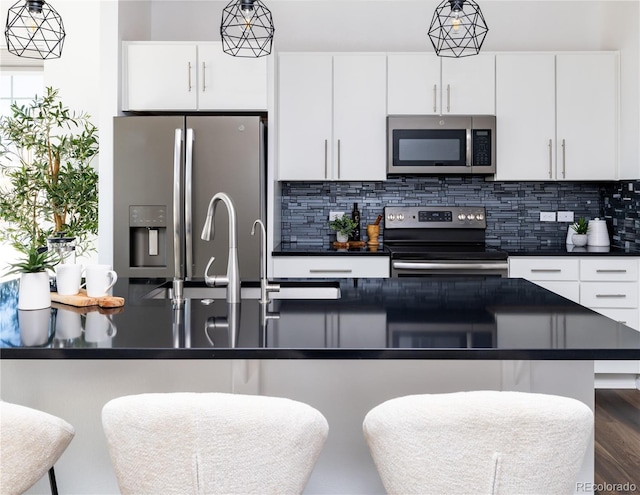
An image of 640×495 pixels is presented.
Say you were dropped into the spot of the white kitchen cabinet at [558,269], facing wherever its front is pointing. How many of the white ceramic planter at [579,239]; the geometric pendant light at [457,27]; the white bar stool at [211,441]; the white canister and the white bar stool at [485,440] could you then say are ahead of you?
3

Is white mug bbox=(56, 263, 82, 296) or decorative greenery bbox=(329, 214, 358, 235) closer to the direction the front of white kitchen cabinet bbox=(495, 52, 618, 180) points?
the white mug

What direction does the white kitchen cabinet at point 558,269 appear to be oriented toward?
toward the camera

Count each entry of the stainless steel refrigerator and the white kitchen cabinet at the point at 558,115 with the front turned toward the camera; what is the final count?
2

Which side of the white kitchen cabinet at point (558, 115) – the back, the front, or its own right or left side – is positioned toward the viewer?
front

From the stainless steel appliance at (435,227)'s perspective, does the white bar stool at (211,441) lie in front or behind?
in front

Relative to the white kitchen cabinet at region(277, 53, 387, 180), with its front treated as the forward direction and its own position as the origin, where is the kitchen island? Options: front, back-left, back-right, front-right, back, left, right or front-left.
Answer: front

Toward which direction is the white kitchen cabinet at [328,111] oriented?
toward the camera

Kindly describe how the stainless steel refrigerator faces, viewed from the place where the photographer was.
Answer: facing the viewer

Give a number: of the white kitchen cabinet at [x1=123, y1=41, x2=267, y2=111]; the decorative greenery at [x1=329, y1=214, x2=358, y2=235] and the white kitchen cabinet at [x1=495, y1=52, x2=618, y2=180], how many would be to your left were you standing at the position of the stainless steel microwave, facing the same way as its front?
1

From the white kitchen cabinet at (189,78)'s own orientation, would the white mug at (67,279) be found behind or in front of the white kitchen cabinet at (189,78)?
in front

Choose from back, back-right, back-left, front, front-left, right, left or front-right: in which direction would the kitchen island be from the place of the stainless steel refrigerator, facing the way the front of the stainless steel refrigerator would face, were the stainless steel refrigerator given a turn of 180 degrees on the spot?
back
